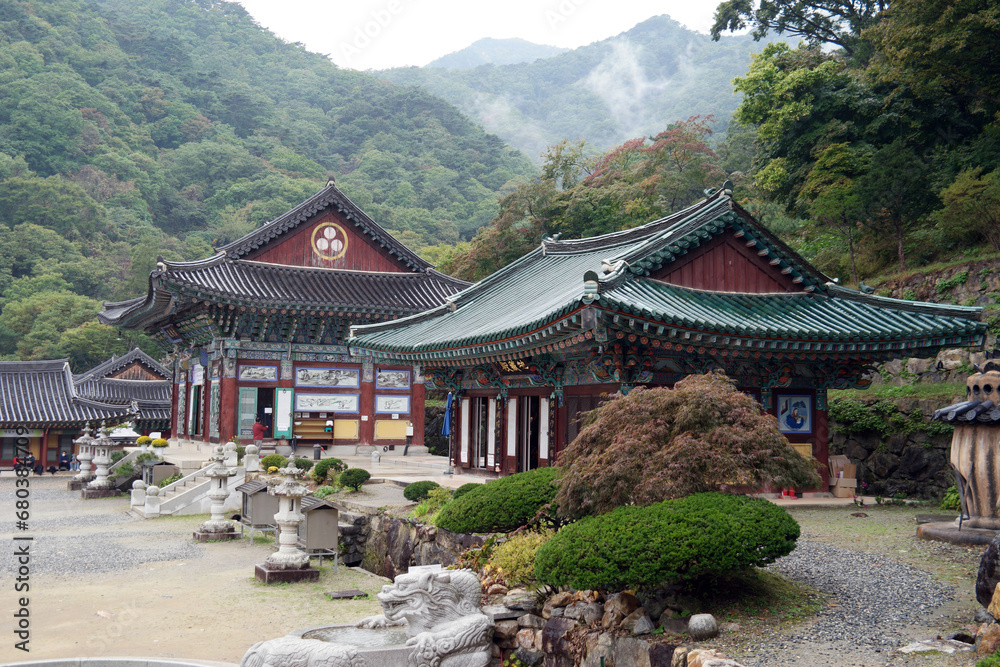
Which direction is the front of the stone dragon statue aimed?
to the viewer's left

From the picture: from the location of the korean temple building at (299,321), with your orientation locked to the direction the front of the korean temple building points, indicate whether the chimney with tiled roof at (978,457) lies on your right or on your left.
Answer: on your left

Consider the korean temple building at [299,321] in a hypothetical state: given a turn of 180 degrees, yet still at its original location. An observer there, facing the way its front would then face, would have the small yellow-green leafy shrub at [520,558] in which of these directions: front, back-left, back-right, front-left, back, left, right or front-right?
right

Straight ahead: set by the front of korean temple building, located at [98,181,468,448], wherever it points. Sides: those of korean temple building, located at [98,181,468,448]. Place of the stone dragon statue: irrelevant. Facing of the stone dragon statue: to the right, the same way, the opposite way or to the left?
the same way

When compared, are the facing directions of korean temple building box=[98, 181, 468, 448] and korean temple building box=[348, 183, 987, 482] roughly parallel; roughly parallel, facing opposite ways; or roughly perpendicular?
roughly parallel

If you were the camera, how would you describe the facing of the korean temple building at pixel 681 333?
facing the viewer and to the left of the viewer

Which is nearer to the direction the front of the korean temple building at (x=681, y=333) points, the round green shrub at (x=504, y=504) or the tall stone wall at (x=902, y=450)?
the round green shrub

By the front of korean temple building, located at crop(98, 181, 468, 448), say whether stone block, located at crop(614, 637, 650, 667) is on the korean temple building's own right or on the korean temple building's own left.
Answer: on the korean temple building's own left

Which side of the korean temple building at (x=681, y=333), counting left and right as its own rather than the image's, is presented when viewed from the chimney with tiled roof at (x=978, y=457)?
left

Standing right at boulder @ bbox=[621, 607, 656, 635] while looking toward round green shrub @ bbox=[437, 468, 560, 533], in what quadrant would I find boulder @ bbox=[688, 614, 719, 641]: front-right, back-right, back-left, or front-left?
back-right

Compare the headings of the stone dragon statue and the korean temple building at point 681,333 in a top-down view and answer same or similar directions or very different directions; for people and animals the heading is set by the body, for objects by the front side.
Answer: same or similar directions

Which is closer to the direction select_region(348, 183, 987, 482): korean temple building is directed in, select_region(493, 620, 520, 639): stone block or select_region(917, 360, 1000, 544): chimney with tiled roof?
the stone block
